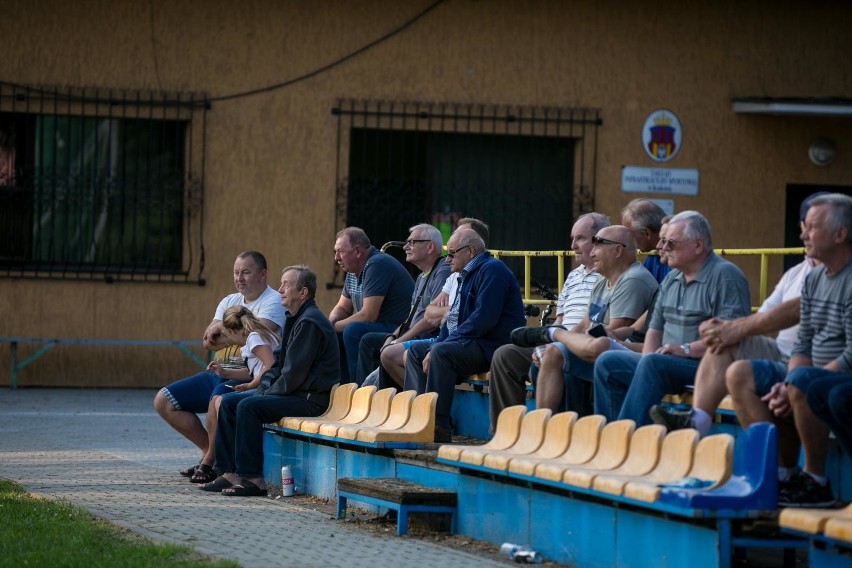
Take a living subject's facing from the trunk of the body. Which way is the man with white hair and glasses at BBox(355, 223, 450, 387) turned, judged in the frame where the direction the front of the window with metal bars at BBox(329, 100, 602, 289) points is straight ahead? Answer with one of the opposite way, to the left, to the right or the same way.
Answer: to the right

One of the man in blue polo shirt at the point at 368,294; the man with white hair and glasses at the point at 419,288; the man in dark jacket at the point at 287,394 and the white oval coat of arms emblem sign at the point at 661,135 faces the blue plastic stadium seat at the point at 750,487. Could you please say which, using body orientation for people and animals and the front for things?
the white oval coat of arms emblem sign

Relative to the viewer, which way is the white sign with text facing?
toward the camera

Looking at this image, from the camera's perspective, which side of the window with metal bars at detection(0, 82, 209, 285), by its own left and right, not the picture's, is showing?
front

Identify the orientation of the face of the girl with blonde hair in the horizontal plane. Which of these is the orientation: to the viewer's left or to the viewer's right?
to the viewer's left

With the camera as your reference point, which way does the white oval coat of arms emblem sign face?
facing the viewer

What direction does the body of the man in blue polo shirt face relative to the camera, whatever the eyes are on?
to the viewer's left

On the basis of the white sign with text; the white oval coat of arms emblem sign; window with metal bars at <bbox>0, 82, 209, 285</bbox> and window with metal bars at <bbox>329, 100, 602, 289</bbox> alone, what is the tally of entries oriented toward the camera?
4

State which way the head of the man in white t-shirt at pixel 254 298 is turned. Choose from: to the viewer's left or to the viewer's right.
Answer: to the viewer's left

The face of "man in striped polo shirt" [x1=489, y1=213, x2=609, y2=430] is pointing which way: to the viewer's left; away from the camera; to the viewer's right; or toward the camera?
to the viewer's left

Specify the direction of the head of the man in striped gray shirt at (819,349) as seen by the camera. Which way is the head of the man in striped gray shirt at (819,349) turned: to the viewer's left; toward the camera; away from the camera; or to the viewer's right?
to the viewer's left

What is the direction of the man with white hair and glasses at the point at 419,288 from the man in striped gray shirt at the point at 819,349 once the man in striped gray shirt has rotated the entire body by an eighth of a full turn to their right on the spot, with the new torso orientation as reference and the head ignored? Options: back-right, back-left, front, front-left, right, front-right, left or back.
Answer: front-right

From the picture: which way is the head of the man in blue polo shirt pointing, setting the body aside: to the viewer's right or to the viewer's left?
to the viewer's left

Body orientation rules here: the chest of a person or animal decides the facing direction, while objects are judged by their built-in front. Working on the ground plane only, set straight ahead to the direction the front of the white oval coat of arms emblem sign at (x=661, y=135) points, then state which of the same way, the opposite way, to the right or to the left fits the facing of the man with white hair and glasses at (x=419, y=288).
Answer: to the right

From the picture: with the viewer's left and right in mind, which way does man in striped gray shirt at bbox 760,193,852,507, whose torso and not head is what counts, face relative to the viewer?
facing the viewer and to the left of the viewer

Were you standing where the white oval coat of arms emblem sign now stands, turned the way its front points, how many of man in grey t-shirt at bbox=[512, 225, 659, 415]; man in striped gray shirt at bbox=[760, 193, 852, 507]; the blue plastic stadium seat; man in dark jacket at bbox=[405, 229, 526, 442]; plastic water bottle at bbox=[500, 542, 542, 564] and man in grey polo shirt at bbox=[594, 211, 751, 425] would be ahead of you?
6

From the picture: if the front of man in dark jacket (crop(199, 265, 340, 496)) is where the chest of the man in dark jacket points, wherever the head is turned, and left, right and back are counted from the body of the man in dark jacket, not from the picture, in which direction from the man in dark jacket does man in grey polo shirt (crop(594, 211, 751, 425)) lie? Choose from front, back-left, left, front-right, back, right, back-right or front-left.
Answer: back-left
